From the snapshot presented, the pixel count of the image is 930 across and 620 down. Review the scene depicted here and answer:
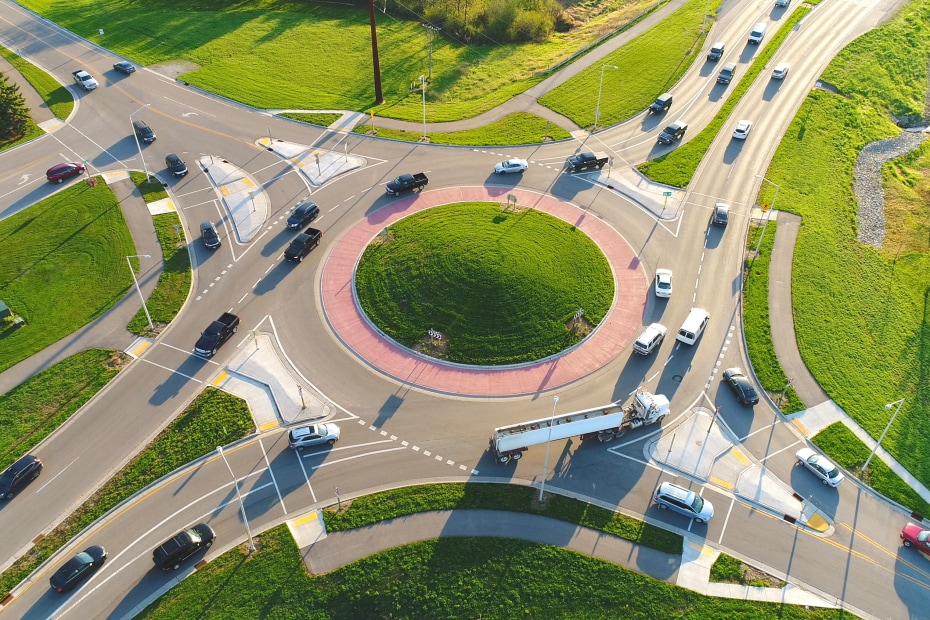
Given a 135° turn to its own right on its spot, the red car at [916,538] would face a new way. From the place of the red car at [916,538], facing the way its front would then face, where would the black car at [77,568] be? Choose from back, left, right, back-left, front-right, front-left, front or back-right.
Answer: back-right

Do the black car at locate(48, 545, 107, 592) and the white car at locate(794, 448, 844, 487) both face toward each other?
no

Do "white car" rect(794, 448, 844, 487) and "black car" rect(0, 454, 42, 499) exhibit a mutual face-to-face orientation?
no

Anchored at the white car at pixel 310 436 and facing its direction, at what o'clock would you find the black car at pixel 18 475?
The black car is roughly at 6 o'clock from the white car.

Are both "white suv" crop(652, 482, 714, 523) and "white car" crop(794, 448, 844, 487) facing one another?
no

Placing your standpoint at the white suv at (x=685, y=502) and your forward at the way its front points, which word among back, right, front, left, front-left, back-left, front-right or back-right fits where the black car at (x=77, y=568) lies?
right

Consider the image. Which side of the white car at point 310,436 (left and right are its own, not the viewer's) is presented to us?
right

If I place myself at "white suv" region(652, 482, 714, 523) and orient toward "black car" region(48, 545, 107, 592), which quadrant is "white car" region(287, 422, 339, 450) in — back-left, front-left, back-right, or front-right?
front-right

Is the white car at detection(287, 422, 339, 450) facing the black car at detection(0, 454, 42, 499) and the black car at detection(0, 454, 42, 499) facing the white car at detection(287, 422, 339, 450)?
no

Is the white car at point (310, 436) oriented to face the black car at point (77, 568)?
no

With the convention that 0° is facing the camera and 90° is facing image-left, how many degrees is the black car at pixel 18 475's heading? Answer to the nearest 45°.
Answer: approximately 45°

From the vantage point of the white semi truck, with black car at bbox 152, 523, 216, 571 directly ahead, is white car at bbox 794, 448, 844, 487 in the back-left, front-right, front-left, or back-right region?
back-left

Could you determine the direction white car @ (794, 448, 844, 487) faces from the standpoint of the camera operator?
facing away from the viewer and to the left of the viewer

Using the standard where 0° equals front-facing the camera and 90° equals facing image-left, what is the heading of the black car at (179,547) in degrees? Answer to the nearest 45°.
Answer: approximately 225°

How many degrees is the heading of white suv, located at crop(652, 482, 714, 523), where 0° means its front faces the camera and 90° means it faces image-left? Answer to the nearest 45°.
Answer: approximately 315°

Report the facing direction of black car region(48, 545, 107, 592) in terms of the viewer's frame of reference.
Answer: facing away from the viewer and to the right of the viewer

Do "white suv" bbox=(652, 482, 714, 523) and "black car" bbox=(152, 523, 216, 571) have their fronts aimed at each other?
no

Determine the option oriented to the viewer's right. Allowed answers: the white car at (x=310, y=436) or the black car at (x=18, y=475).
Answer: the white car

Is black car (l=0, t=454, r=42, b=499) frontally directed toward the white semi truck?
no

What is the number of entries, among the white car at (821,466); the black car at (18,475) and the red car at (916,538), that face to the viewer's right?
0
